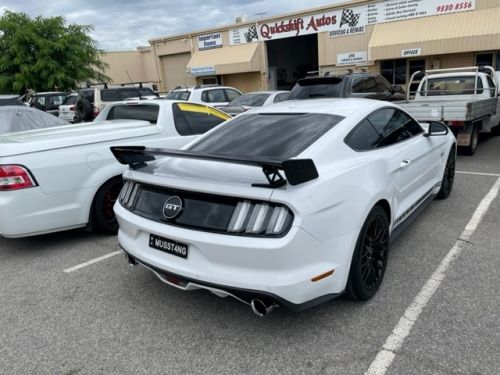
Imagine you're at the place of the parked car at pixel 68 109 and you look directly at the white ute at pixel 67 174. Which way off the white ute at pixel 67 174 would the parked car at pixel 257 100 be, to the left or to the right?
left

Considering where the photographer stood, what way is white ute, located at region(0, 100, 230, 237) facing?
facing away from the viewer and to the right of the viewer

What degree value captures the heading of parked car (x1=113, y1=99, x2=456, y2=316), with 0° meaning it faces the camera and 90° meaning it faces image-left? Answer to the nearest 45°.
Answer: approximately 225°
